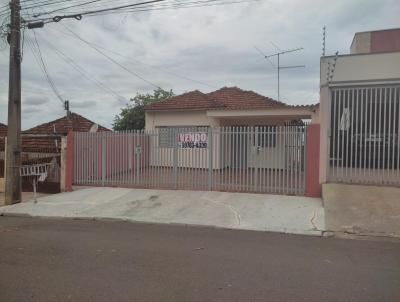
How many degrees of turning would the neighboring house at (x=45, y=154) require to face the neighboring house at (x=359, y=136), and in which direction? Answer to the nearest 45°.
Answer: approximately 45° to its left

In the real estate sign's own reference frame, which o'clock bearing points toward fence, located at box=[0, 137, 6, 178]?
The fence is roughly at 4 o'clock from the real estate sign.

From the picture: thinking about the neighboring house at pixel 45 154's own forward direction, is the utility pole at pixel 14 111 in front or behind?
in front

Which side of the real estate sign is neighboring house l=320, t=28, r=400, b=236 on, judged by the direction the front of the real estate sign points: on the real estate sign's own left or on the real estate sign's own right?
on the real estate sign's own left

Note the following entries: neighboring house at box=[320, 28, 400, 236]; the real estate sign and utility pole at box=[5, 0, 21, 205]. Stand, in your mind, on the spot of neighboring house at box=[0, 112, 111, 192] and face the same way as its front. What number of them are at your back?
0

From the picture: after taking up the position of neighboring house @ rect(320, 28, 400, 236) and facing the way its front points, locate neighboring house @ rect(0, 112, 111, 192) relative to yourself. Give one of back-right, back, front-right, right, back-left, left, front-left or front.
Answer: right

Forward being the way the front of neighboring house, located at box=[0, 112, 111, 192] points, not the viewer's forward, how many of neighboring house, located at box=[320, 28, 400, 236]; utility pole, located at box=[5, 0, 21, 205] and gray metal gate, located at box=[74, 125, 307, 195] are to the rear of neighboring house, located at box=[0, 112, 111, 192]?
0

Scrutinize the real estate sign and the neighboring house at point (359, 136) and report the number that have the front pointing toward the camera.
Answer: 2

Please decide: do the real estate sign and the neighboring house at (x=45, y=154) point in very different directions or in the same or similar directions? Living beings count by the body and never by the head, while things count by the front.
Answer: same or similar directions

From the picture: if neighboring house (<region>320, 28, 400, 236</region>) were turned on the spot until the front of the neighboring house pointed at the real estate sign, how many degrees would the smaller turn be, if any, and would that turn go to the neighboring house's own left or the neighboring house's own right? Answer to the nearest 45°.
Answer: approximately 90° to the neighboring house's own right

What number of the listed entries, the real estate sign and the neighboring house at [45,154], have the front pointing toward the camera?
2

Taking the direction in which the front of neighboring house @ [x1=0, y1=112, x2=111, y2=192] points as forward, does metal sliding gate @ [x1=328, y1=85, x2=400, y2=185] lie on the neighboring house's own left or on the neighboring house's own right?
on the neighboring house's own left

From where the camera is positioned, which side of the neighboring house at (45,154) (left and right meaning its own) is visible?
front

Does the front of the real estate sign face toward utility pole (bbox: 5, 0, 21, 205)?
no

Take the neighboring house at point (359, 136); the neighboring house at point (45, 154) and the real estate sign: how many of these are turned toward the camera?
3

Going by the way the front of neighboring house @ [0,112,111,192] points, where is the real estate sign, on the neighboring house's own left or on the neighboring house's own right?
on the neighboring house's own left

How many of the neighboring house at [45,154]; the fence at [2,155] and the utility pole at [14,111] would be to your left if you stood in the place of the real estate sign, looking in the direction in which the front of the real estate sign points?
0

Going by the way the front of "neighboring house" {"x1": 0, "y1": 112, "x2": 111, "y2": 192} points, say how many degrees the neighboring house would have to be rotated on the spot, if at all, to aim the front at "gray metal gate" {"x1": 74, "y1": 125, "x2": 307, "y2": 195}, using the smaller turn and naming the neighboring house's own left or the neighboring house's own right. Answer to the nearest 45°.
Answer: approximately 45° to the neighboring house's own left

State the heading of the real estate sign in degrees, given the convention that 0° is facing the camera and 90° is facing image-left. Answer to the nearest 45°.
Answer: approximately 0°
